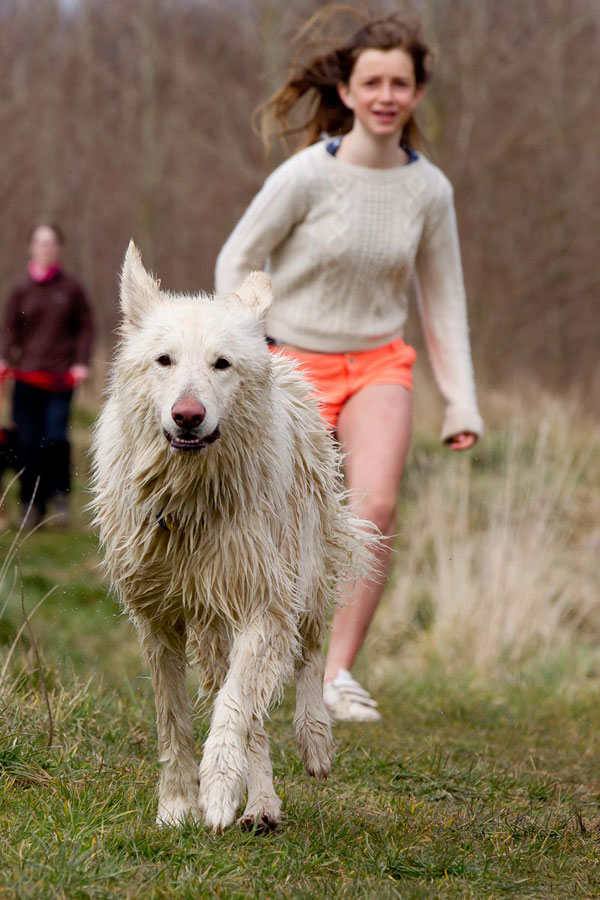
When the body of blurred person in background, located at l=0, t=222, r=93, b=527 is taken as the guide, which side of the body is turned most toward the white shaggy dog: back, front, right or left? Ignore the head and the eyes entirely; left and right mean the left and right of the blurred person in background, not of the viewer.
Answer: front

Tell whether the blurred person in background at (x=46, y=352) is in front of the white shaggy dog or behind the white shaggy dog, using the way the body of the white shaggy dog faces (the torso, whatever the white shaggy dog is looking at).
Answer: behind

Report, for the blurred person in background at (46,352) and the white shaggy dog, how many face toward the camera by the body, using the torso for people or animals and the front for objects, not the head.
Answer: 2
